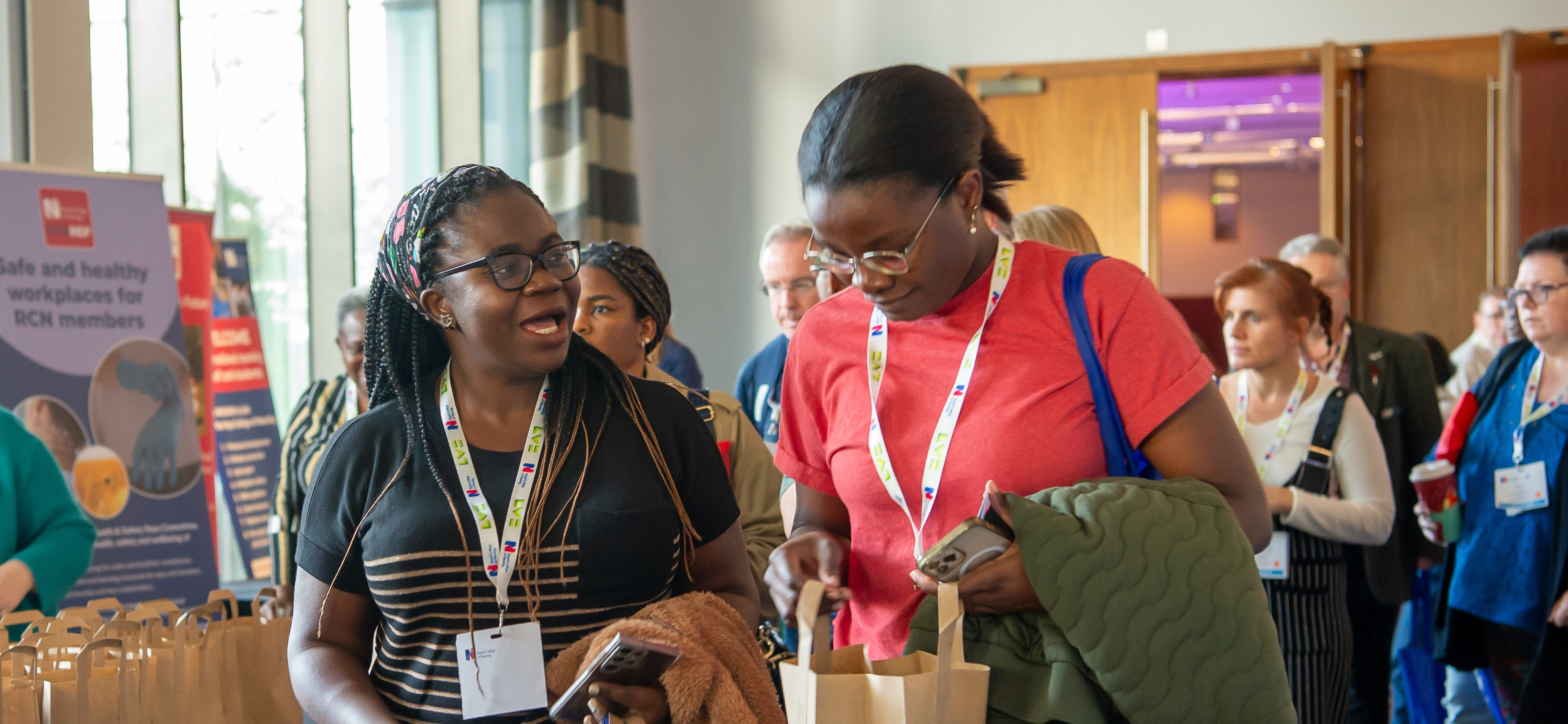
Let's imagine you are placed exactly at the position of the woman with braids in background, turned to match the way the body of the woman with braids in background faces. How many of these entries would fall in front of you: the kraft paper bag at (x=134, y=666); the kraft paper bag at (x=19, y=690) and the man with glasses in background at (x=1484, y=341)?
2

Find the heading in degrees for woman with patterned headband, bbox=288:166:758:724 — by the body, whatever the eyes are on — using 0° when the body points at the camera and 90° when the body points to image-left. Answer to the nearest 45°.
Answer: approximately 0°

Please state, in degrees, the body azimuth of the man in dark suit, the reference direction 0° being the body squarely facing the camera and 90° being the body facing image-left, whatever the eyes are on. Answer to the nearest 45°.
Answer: approximately 45°

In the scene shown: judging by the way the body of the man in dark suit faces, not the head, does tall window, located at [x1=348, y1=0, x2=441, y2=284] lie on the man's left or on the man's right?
on the man's right

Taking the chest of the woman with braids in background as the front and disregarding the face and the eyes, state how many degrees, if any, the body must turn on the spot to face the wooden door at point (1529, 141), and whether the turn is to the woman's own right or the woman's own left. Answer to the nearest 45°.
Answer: approximately 180°

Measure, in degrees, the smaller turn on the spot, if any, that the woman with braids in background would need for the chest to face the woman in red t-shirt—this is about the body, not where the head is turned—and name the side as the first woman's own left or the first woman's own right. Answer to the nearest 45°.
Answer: approximately 45° to the first woman's own left

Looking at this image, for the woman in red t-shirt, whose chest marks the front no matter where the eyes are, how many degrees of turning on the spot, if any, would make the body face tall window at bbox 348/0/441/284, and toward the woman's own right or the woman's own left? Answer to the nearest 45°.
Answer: approximately 90° to the woman's own right
